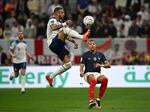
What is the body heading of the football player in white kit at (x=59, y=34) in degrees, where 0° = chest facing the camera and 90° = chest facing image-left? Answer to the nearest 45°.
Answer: approximately 270°
